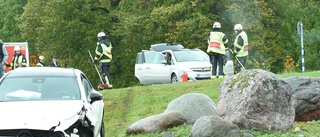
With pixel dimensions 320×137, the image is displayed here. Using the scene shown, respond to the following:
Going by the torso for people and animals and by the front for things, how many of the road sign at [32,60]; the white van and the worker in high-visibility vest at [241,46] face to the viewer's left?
1

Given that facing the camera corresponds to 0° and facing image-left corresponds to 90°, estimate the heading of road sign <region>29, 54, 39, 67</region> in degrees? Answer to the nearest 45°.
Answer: approximately 0°

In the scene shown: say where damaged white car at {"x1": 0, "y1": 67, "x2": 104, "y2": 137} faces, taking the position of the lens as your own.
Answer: facing the viewer
